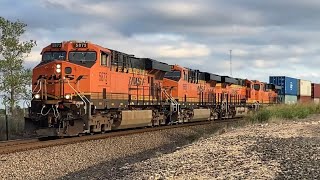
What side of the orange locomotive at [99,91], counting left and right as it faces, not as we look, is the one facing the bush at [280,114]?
back

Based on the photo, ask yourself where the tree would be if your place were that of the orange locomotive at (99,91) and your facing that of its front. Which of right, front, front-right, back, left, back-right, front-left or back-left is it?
right

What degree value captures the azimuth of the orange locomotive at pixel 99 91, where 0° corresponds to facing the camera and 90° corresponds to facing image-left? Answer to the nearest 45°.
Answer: approximately 45°
